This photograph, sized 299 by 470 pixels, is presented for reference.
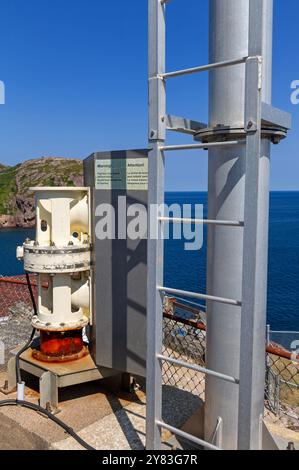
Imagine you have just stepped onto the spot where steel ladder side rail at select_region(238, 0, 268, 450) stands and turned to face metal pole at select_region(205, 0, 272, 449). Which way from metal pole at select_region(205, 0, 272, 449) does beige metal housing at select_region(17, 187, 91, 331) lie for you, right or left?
left

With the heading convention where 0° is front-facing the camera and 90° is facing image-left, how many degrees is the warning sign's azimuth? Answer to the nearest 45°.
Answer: approximately 0°

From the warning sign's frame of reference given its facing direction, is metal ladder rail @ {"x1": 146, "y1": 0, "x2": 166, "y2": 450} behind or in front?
in front

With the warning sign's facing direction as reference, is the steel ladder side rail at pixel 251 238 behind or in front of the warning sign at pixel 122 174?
in front

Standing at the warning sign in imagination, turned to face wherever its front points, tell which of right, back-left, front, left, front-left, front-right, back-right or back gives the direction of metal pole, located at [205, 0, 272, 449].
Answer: front-left
